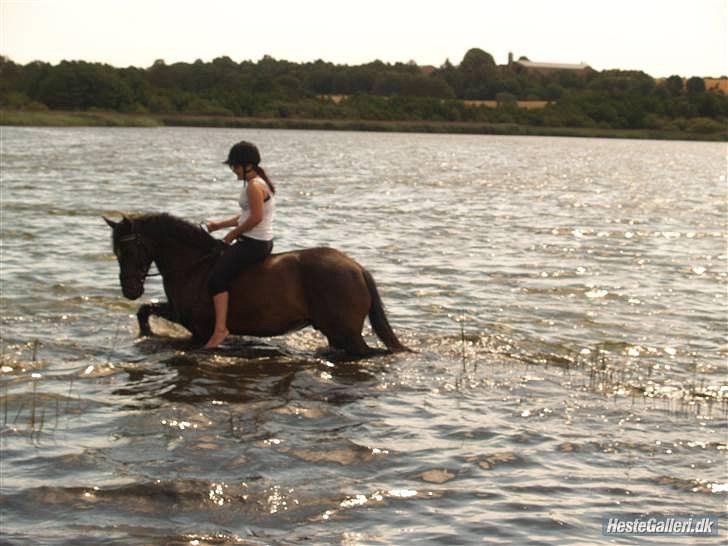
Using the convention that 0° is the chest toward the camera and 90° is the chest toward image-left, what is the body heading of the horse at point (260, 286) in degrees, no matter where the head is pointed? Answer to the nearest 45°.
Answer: approximately 90°

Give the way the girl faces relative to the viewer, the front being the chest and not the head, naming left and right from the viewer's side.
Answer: facing to the left of the viewer
